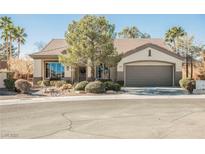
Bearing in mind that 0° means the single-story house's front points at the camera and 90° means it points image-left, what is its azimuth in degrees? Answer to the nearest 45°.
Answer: approximately 0°

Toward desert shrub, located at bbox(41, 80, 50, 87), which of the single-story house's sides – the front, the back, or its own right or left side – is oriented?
right

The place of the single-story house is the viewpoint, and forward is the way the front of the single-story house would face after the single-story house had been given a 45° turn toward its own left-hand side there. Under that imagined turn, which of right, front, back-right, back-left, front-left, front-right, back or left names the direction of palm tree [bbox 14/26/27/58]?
back

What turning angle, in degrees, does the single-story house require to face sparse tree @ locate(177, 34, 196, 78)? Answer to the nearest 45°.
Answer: approximately 135° to its left

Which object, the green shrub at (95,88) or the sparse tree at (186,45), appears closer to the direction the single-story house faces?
the green shrub

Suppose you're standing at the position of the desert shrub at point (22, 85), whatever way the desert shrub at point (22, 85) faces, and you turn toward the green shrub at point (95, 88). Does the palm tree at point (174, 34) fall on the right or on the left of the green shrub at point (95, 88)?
left

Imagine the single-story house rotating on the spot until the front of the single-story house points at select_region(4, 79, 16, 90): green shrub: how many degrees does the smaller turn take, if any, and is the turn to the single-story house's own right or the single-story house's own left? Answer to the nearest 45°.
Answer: approximately 45° to the single-story house's own right

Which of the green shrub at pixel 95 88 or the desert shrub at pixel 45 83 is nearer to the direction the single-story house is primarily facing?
the green shrub
